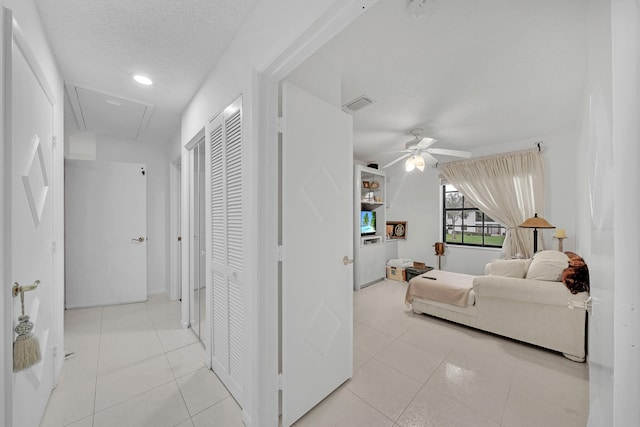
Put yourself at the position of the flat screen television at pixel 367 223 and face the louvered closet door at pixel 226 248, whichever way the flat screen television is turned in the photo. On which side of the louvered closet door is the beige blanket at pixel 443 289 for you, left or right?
left

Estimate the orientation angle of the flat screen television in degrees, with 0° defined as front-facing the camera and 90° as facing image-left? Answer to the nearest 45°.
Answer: approximately 315°

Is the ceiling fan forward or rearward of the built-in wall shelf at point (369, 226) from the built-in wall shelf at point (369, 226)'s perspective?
forward

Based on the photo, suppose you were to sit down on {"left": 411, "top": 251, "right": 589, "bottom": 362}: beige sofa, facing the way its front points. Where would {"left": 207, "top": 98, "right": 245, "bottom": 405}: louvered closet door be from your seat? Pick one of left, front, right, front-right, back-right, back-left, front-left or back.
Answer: left

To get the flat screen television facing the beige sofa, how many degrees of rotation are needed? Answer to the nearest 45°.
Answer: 0° — it already faces it

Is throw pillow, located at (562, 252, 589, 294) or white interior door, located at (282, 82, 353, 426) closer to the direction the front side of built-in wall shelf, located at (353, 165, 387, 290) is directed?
the throw pillow

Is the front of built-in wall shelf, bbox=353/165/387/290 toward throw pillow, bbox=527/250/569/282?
yes

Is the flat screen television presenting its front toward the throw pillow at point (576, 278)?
yes

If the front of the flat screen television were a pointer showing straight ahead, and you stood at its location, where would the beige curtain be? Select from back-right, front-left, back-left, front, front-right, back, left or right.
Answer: front-left

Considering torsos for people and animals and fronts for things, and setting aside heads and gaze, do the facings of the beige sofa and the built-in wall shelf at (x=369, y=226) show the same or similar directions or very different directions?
very different directions
